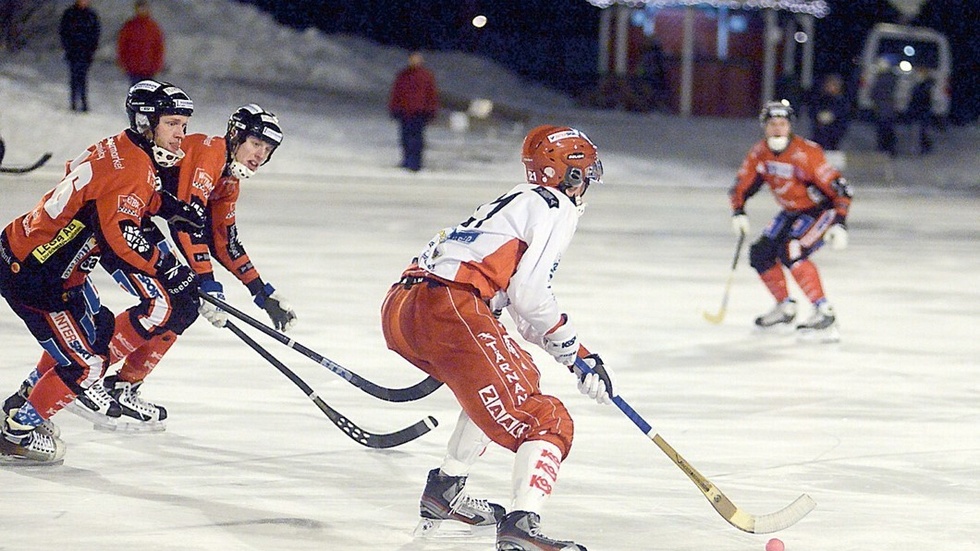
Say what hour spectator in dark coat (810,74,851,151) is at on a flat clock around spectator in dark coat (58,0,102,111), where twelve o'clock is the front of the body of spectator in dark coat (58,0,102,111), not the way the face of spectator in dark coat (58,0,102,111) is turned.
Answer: spectator in dark coat (810,74,851,151) is roughly at 9 o'clock from spectator in dark coat (58,0,102,111).

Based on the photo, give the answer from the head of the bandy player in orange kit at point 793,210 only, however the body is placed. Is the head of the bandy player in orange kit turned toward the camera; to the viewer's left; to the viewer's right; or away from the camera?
toward the camera

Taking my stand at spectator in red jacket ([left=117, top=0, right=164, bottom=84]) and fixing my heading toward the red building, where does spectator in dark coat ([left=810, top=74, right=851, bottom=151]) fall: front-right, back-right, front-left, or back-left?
front-right

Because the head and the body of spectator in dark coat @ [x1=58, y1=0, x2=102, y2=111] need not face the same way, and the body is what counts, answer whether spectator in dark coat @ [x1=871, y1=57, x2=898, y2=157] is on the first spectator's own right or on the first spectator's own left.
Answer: on the first spectator's own left

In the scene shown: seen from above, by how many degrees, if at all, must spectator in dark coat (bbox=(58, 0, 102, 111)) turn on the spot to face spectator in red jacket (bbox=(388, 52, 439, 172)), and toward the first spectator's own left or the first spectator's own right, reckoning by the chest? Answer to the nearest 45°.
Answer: approximately 90° to the first spectator's own left

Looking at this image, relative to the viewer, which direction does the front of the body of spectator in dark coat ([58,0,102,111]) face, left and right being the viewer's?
facing the viewer

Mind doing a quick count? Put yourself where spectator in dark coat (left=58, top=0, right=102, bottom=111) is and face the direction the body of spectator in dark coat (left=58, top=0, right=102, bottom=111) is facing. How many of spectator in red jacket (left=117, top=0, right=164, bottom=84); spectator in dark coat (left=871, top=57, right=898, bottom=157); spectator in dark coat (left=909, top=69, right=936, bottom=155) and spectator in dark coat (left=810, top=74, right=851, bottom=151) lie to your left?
4

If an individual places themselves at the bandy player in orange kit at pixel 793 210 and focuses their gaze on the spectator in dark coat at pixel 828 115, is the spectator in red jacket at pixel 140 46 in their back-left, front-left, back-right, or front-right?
front-left

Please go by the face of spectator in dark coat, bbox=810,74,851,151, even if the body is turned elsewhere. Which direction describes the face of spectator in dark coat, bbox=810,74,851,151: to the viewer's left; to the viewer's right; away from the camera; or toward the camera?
toward the camera

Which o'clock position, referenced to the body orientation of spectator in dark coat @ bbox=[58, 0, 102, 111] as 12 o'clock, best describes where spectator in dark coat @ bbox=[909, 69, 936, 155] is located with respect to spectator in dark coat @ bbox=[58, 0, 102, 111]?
spectator in dark coat @ bbox=[909, 69, 936, 155] is roughly at 9 o'clock from spectator in dark coat @ bbox=[58, 0, 102, 111].

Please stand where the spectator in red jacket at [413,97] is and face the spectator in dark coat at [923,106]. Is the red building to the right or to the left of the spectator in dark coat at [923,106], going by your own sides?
left

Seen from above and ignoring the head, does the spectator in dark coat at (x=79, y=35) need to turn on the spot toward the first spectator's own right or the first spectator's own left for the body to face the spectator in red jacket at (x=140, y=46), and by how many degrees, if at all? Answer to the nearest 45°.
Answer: approximately 90° to the first spectator's own left
